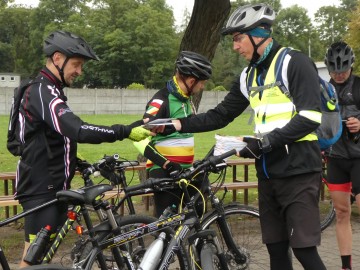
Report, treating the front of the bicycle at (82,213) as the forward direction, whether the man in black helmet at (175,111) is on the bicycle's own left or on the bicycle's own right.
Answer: on the bicycle's own left

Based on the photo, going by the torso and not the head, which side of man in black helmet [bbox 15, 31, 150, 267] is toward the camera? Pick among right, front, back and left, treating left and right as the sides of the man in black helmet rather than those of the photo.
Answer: right

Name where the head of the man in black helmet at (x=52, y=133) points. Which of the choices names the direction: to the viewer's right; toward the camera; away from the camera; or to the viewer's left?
to the viewer's right

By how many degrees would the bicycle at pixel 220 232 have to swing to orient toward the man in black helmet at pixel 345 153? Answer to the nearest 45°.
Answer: approximately 90° to its left

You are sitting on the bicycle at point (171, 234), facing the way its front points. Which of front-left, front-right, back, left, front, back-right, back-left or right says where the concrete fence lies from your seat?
back-left

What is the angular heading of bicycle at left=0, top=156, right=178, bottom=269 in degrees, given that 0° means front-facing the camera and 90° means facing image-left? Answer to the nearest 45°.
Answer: approximately 270°

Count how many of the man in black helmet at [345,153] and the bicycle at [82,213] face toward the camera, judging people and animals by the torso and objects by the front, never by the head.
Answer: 1

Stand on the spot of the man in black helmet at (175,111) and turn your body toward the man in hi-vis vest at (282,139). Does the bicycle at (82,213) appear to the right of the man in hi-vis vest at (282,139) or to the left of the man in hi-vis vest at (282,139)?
right

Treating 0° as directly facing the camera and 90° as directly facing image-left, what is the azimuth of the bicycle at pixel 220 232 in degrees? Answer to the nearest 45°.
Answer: approximately 315°

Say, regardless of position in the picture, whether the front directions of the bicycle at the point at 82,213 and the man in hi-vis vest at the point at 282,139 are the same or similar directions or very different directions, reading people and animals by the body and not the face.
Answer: very different directions

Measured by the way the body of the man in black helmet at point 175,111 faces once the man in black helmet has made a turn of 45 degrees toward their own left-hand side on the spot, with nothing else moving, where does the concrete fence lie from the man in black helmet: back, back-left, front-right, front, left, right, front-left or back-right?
left
